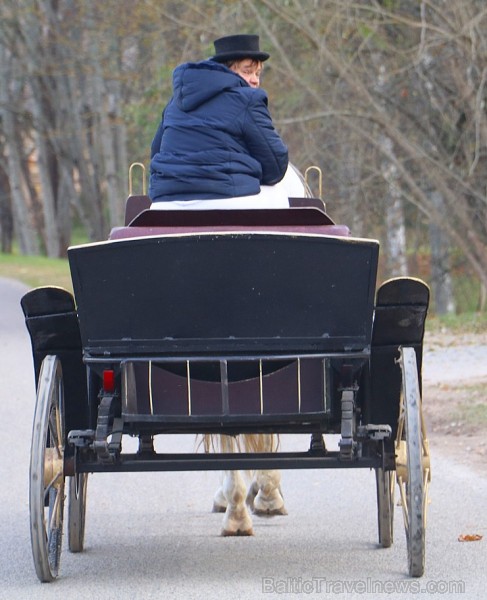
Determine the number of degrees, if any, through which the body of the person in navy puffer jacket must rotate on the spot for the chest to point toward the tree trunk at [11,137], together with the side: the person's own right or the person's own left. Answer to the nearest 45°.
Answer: approximately 45° to the person's own left

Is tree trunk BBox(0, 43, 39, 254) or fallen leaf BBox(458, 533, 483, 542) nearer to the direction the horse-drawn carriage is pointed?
the tree trunk

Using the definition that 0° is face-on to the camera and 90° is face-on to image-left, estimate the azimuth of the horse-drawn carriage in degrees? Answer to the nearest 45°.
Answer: approximately 180°

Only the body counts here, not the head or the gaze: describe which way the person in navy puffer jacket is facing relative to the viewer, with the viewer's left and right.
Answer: facing away from the viewer and to the right of the viewer

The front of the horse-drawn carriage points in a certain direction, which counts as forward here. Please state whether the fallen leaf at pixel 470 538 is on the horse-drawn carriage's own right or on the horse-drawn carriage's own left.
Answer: on the horse-drawn carriage's own right
